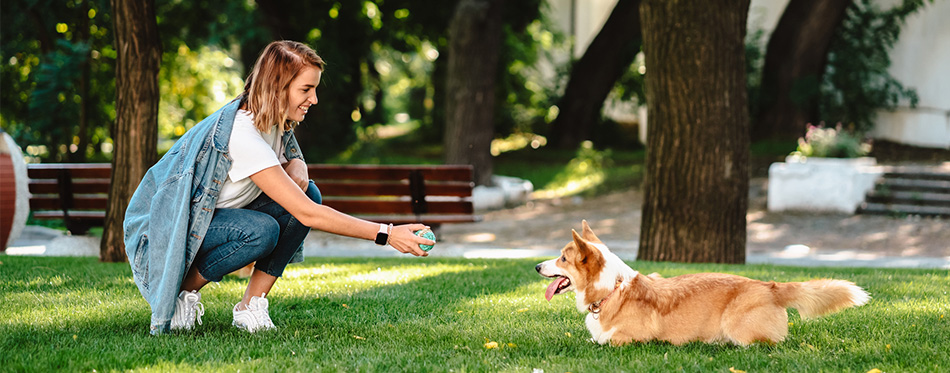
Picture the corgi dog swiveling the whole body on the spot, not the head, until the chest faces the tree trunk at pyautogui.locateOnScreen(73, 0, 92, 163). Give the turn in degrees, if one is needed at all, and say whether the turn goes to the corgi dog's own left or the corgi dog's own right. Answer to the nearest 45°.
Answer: approximately 45° to the corgi dog's own right

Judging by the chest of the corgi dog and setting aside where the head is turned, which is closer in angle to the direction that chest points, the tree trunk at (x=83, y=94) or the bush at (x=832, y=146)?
the tree trunk

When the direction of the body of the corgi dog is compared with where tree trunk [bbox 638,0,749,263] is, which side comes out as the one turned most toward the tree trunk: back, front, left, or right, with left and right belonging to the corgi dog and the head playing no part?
right

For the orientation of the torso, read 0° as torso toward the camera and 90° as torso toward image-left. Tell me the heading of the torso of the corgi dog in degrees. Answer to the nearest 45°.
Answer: approximately 90°

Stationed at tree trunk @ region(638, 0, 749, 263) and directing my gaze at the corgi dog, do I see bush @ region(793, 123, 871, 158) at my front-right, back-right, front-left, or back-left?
back-left

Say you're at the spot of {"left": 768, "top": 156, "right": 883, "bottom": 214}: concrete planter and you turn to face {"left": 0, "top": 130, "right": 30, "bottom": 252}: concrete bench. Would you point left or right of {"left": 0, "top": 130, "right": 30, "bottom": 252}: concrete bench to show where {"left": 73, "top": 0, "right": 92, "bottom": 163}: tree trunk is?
right

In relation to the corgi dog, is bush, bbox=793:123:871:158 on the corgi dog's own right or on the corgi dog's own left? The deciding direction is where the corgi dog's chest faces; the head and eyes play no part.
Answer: on the corgi dog's own right

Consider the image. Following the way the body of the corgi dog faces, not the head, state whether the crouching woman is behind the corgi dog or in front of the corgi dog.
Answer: in front

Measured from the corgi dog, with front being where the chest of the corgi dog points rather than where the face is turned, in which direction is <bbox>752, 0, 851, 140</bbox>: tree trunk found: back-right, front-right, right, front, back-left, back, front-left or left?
right

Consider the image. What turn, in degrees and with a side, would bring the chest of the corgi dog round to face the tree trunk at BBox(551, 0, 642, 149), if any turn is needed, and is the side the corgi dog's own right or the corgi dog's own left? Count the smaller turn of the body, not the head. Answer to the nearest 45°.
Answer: approximately 90° to the corgi dog's own right

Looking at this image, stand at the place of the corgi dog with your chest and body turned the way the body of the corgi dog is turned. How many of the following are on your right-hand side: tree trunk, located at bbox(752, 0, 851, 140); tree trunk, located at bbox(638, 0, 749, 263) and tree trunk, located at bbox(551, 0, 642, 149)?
3

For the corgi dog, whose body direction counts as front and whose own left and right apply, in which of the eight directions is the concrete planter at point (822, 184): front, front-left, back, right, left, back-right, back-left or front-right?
right
